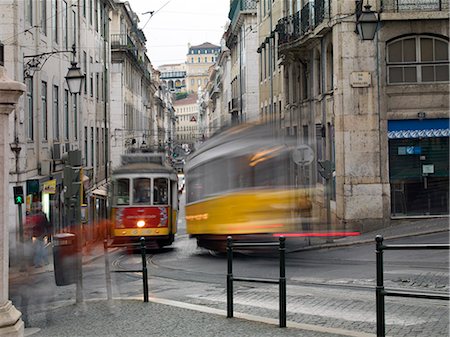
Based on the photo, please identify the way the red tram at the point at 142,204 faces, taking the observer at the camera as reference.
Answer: facing the viewer

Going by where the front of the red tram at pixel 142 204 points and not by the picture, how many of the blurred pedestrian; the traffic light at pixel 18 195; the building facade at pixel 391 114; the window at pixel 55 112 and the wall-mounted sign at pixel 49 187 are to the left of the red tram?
1

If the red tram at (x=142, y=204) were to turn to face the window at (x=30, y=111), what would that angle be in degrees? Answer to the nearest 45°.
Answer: approximately 90° to its right

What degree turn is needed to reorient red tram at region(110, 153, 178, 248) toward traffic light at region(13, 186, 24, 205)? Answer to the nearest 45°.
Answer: approximately 45° to its right

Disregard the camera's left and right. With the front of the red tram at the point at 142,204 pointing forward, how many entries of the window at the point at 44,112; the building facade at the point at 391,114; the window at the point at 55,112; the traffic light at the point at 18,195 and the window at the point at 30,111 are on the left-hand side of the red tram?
1

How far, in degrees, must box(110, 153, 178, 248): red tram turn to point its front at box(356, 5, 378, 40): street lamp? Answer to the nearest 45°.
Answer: approximately 45° to its left
